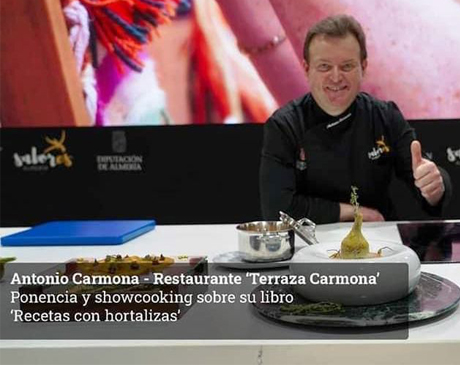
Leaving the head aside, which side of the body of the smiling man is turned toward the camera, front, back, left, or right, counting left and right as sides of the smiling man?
front

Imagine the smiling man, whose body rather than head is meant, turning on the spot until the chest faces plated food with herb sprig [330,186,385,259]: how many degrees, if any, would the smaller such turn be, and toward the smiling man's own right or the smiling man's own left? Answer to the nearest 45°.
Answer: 0° — they already face it

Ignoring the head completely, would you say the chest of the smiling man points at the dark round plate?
yes

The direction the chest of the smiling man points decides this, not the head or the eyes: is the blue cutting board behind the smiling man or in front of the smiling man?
in front

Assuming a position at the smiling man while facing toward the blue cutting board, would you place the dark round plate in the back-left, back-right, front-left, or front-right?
front-left

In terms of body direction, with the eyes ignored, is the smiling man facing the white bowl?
yes

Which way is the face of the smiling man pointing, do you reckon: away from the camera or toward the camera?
toward the camera

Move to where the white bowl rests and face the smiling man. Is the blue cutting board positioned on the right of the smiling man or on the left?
left
